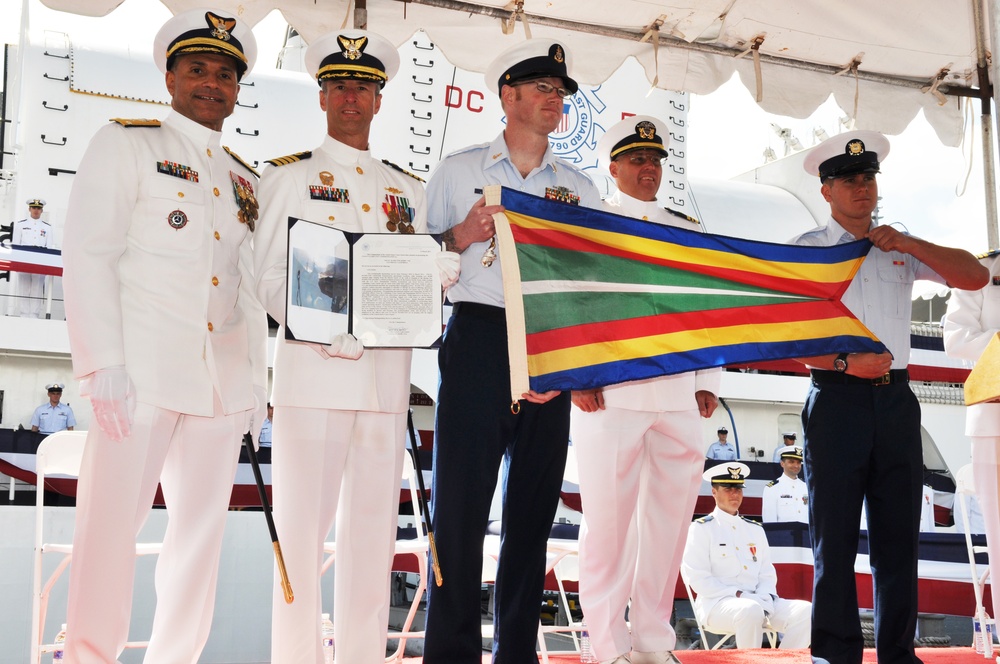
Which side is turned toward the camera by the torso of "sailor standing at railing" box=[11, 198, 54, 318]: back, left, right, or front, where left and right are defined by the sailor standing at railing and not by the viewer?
front

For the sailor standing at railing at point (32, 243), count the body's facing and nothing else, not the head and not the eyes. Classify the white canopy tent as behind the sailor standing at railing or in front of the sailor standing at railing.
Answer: in front
